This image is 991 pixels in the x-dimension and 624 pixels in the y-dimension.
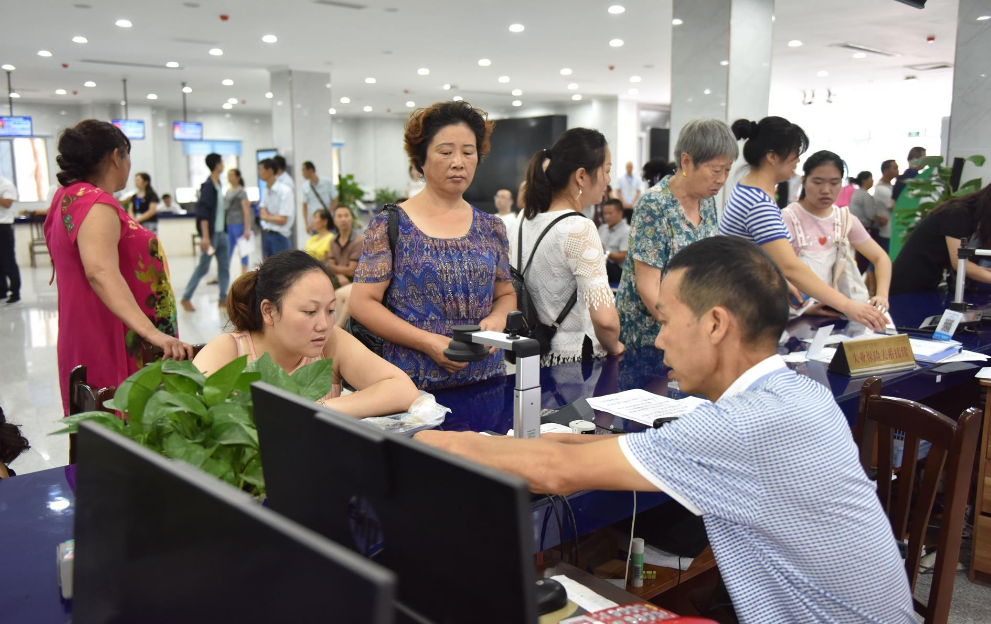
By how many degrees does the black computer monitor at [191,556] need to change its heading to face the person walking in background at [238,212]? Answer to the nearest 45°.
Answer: approximately 45° to its left

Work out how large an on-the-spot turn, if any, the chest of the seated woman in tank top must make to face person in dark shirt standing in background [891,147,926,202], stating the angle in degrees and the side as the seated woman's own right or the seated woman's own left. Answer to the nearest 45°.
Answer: approximately 90° to the seated woman's own left

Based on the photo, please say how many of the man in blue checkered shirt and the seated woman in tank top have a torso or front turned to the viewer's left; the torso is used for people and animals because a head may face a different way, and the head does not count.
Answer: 1

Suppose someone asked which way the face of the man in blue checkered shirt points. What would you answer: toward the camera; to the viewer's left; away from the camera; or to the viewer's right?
to the viewer's left

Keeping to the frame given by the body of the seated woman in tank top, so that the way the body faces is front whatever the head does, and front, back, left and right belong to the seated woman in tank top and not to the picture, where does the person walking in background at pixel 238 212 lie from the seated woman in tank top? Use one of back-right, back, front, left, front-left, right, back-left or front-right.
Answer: back-left

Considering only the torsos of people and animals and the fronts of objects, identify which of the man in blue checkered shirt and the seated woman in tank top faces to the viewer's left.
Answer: the man in blue checkered shirt

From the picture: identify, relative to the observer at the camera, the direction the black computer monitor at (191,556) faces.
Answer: facing away from the viewer and to the right of the viewer

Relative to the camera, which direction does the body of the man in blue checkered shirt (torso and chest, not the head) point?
to the viewer's left

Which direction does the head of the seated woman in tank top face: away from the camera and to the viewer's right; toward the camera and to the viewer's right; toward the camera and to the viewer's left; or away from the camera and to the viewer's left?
toward the camera and to the viewer's right

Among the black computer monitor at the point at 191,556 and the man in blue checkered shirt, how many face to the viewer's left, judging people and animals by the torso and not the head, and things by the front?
1

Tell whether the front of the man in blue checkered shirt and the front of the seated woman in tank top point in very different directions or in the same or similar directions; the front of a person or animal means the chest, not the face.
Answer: very different directions

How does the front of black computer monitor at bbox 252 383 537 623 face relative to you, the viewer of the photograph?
facing away from the viewer and to the right of the viewer

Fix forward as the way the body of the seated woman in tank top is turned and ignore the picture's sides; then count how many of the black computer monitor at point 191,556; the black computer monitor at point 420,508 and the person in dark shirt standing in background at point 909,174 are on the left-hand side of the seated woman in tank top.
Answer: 1

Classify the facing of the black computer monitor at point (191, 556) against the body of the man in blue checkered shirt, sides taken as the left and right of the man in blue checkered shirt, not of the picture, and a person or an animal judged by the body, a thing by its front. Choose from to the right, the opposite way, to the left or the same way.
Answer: to the right

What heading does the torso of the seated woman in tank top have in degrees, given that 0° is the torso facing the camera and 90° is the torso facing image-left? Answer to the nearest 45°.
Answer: approximately 315°
